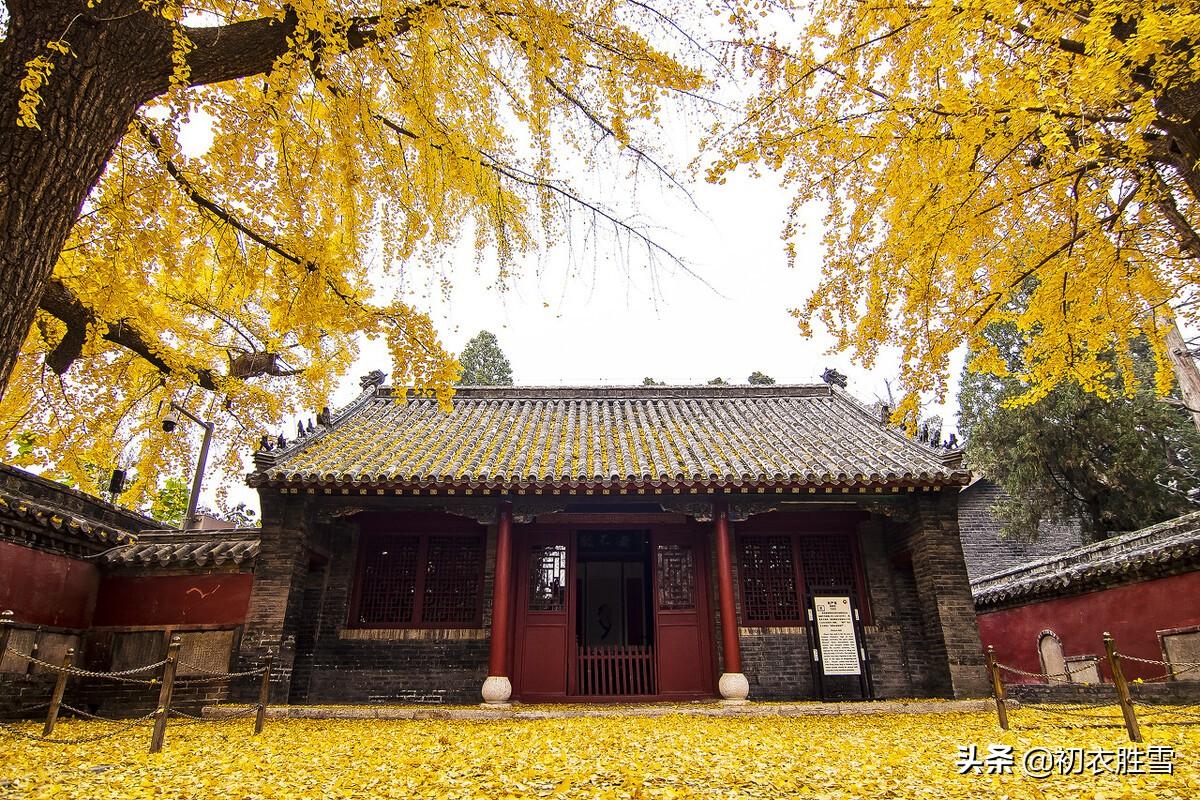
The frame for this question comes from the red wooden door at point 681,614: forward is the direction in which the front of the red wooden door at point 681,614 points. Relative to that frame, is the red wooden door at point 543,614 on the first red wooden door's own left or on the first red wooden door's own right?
on the first red wooden door's own right

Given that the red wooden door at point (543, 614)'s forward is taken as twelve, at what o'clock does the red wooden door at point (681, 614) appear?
the red wooden door at point (681, 614) is roughly at 9 o'clock from the red wooden door at point (543, 614).

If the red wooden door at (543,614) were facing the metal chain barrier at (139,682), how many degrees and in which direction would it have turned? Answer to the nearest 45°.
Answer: approximately 45° to its right

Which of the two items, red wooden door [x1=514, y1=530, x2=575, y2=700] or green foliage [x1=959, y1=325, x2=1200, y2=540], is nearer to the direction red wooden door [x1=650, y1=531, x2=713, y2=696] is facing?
the red wooden door

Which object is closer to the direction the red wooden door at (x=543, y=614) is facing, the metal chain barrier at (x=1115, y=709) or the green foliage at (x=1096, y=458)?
the metal chain barrier

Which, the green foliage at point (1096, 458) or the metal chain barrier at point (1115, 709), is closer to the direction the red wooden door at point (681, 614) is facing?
the metal chain barrier

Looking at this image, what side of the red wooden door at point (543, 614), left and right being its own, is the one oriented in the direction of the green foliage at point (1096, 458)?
left

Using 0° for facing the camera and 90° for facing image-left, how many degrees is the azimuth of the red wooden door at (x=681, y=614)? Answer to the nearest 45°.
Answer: approximately 0°

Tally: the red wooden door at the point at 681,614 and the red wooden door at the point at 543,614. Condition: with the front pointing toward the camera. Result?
2

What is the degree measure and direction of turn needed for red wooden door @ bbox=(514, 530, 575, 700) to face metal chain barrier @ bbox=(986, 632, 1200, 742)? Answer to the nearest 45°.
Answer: approximately 45° to its left

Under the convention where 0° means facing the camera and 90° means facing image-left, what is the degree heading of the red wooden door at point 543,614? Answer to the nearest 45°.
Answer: approximately 0°
